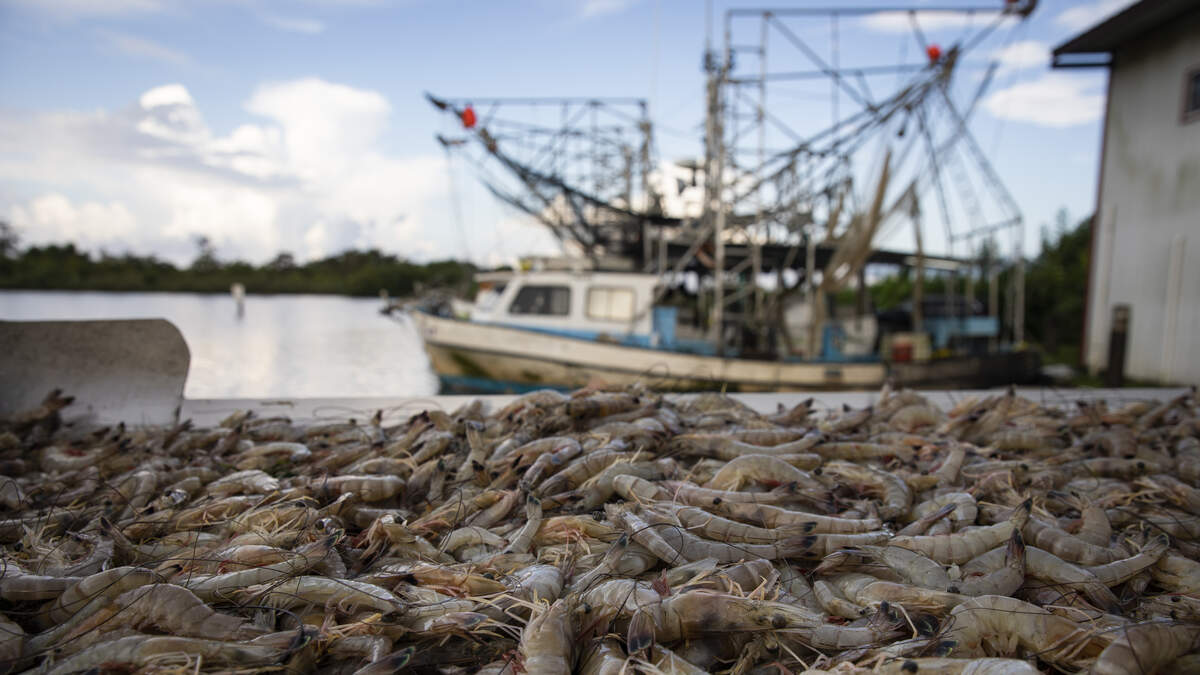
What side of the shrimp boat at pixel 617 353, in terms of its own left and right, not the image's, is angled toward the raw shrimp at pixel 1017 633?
left

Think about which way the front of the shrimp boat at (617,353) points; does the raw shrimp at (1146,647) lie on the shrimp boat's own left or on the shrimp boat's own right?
on the shrimp boat's own left

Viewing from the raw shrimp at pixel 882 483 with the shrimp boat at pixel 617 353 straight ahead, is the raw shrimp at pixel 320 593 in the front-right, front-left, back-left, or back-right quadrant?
back-left

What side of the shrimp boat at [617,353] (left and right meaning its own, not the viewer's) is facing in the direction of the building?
back

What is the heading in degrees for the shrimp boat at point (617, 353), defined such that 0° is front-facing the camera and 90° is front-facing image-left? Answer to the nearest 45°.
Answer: approximately 90°

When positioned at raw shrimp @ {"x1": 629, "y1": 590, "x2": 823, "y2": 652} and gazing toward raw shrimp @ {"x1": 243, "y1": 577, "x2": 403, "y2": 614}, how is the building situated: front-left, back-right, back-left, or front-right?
back-right

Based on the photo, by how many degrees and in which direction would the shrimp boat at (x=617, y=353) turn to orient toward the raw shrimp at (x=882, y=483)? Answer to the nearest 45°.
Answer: approximately 90° to its left

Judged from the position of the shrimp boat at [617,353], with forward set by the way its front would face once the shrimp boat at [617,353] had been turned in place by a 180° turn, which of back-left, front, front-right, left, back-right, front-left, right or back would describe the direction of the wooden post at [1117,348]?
front

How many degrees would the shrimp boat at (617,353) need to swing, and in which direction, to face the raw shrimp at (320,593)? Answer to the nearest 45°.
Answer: approximately 90° to its left

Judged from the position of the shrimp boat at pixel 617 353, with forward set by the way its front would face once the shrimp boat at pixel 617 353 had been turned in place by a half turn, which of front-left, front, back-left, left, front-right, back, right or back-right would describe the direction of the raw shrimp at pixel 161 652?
right

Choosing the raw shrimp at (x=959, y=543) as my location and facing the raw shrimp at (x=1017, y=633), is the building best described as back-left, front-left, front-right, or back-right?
back-left

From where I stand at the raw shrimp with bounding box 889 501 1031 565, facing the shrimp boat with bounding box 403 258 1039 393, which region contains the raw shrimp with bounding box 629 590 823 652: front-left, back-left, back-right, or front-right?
back-left

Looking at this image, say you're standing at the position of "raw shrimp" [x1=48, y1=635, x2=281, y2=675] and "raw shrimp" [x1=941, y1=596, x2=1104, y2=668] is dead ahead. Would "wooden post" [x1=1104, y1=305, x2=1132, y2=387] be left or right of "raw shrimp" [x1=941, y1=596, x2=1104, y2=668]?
left

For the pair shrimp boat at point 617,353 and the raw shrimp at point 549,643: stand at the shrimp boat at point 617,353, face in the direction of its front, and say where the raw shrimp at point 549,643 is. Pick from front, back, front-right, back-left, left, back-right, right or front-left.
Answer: left
